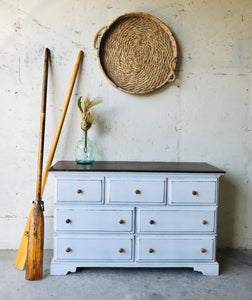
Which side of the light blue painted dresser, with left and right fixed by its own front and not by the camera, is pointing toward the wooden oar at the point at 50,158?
right

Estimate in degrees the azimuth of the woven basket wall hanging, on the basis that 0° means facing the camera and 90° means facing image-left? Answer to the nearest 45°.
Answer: approximately 0°

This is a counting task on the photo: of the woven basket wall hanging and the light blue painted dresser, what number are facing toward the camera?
2
